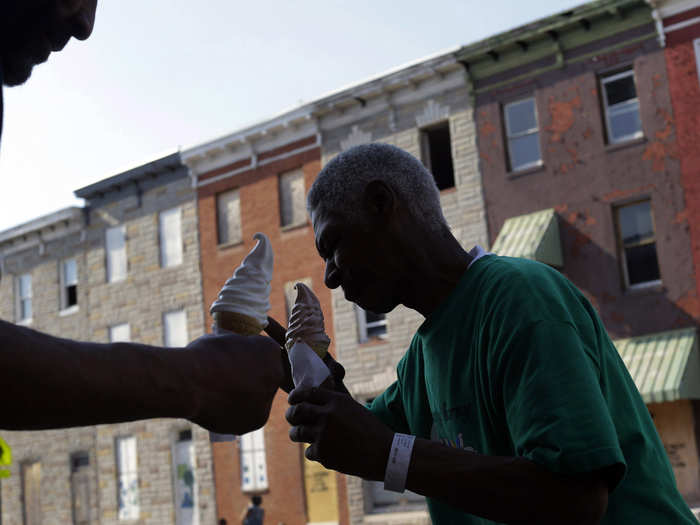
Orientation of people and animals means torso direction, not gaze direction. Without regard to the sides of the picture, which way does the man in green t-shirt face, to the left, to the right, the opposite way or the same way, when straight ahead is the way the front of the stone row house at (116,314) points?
to the right

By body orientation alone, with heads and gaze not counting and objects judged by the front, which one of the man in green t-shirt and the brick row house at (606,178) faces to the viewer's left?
the man in green t-shirt

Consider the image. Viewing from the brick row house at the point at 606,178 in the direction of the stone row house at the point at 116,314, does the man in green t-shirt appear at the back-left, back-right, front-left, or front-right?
back-left

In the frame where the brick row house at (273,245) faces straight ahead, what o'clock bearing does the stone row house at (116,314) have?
the stone row house at (116,314) is roughly at 3 o'clock from the brick row house at (273,245).

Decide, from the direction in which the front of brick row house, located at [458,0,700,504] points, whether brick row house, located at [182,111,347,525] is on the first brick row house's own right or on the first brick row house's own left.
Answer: on the first brick row house's own right

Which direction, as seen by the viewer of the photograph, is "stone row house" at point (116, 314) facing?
facing the viewer and to the left of the viewer

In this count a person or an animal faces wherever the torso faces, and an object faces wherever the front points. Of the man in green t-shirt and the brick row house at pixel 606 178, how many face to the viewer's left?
1

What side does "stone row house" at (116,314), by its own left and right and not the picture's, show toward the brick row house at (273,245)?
left

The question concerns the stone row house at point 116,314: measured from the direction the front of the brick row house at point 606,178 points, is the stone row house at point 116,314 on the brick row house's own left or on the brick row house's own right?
on the brick row house's own right

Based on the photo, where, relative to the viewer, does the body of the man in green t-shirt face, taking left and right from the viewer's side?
facing to the left of the viewer

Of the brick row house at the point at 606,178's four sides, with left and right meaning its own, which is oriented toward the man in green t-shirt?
front

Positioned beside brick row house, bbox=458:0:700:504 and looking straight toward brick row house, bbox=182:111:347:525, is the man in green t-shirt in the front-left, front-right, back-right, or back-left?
back-left

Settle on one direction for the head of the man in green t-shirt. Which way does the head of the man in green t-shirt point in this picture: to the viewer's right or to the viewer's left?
to the viewer's left

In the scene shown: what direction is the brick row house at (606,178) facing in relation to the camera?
toward the camera
